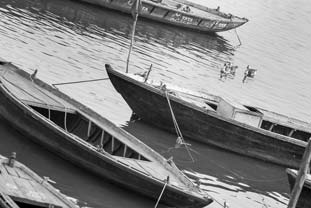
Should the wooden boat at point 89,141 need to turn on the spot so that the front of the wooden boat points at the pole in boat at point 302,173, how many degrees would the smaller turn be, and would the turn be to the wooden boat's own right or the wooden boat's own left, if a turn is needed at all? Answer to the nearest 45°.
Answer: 0° — it already faces it

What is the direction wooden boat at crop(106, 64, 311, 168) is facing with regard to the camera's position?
facing to the left of the viewer

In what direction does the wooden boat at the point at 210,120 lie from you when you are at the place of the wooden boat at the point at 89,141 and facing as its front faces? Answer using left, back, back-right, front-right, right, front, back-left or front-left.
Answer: left

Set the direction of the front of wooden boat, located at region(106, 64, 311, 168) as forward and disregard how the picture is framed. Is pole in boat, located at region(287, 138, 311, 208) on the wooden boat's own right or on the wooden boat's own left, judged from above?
on the wooden boat's own left

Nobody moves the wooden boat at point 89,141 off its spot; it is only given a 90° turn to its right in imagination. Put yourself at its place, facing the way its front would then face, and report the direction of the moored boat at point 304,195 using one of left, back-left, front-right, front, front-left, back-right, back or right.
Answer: back-left

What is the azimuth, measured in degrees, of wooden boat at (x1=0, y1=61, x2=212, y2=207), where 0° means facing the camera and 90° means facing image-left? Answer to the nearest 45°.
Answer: approximately 315°

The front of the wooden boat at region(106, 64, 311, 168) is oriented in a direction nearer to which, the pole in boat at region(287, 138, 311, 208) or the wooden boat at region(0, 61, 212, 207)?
the wooden boat

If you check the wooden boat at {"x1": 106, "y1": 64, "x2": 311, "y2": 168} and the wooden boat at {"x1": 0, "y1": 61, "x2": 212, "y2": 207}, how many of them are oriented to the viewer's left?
1
